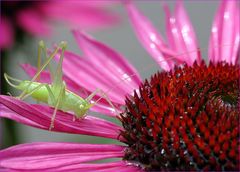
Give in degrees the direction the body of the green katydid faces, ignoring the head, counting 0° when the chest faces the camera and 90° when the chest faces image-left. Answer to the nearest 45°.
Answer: approximately 270°
